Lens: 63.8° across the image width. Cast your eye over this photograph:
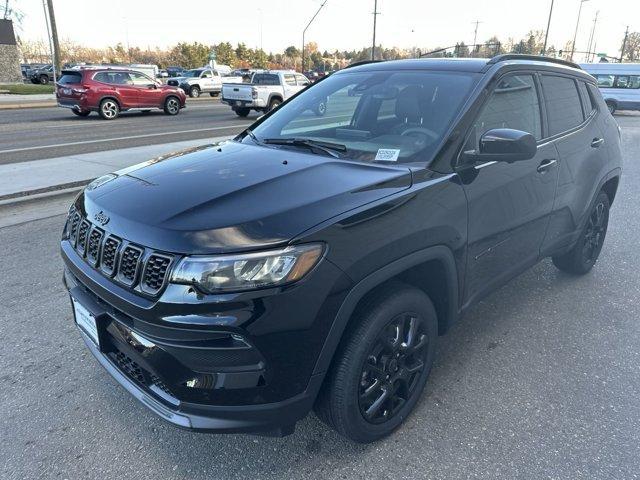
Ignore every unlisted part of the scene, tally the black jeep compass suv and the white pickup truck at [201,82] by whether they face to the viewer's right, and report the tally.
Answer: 0

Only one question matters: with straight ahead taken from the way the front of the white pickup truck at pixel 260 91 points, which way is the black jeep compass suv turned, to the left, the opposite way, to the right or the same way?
the opposite way

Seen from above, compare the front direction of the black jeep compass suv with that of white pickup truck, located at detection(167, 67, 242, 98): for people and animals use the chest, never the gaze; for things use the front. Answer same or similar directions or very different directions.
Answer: same or similar directions

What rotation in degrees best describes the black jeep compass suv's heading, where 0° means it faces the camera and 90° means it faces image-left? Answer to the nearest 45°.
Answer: approximately 45°

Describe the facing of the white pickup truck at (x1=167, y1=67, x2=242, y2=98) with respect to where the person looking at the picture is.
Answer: facing the viewer and to the left of the viewer

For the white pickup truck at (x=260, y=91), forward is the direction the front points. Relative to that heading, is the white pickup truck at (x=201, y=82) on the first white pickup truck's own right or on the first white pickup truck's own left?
on the first white pickup truck's own left

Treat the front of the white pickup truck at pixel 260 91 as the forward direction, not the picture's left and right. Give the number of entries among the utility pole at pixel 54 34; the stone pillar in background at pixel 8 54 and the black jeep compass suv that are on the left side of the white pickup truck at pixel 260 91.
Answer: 2

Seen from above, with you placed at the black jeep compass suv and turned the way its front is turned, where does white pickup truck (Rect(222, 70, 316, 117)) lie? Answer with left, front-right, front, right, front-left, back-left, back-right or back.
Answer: back-right

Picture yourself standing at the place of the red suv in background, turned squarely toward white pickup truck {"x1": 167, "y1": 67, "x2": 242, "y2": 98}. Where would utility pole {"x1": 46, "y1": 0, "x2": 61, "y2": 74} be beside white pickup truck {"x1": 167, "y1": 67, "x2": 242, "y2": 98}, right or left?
left

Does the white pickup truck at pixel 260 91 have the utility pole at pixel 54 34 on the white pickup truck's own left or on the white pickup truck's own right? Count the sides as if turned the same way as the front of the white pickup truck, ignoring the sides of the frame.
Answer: on the white pickup truck's own left

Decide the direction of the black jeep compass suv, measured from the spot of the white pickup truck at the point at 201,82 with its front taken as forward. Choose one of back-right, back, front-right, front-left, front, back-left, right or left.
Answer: front-left

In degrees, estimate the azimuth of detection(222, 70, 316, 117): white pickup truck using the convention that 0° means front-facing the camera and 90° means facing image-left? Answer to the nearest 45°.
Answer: approximately 225°

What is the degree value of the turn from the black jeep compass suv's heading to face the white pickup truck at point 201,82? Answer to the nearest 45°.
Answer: approximately 135° to its right

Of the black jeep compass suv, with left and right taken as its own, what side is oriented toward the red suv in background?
right
